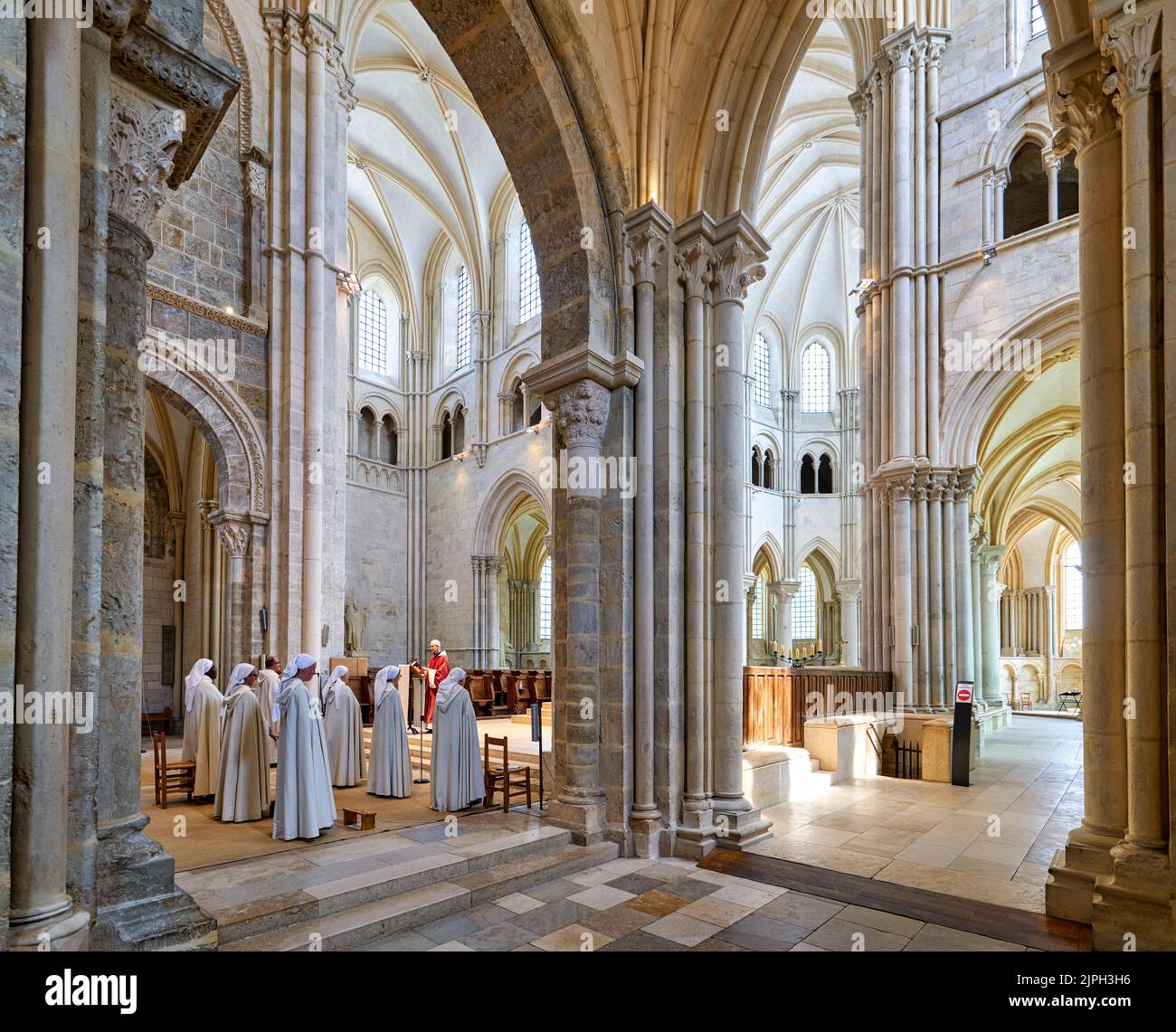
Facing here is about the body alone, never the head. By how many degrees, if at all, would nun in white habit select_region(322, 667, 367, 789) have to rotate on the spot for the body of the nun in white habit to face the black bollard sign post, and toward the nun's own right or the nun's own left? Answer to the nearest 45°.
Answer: approximately 45° to the nun's own right

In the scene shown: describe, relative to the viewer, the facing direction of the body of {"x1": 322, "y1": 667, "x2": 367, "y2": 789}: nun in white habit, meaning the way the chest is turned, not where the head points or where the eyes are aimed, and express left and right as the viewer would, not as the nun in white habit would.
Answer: facing away from the viewer and to the right of the viewer

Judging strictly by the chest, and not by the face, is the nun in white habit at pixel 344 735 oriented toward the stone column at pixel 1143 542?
no

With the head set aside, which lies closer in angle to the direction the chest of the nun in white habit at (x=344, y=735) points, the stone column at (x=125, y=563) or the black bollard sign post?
the black bollard sign post

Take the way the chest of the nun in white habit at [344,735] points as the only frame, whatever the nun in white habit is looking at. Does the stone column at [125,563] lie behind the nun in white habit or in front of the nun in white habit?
behind

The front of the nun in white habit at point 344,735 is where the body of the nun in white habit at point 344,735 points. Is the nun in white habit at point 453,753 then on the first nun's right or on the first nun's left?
on the first nun's right

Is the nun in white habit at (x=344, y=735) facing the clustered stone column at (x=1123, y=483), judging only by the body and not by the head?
no

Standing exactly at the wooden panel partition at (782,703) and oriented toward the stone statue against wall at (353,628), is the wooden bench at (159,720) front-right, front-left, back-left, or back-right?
front-left

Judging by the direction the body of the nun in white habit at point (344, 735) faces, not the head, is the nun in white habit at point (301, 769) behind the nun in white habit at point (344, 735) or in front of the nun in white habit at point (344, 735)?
behind
